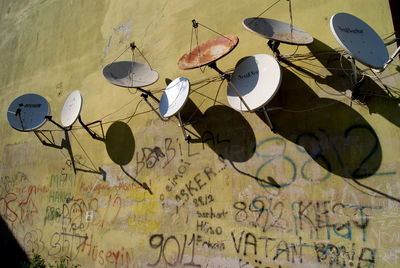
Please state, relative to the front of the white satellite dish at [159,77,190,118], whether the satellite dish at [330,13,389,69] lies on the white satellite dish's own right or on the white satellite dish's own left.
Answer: on the white satellite dish's own left

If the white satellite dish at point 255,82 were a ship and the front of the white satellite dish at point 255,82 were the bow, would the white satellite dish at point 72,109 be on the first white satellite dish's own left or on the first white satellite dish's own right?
on the first white satellite dish's own right

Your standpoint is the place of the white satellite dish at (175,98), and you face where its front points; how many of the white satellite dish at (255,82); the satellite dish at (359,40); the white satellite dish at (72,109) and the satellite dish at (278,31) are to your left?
3

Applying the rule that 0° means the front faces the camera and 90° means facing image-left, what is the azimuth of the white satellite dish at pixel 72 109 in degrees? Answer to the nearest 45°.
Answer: approximately 45°

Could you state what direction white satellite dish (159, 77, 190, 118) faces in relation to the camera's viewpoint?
facing the viewer and to the left of the viewer

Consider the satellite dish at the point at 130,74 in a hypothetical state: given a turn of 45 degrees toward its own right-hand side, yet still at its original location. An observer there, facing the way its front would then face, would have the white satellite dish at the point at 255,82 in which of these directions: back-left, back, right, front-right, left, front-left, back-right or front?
left

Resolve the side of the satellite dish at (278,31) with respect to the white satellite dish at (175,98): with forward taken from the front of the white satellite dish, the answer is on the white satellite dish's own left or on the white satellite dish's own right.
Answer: on the white satellite dish's own left

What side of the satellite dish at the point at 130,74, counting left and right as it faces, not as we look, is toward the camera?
front

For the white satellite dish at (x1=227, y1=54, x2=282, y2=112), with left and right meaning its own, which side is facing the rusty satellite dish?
right

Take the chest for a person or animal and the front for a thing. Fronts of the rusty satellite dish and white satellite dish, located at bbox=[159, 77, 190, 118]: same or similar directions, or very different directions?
same or similar directions

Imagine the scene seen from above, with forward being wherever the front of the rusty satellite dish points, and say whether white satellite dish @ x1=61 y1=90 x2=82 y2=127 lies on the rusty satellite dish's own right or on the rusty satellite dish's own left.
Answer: on the rusty satellite dish's own right
